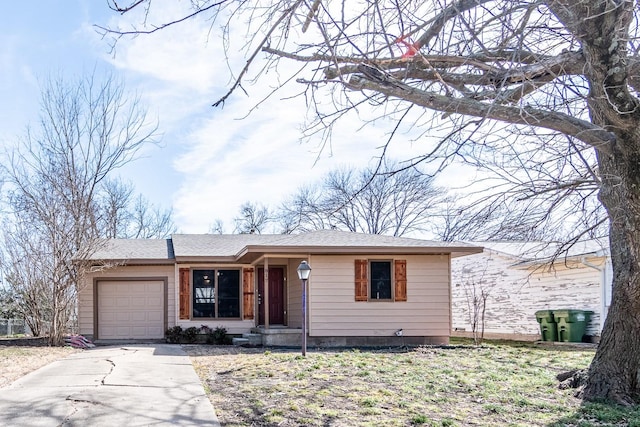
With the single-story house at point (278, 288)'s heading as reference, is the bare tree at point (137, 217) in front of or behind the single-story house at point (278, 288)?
behind

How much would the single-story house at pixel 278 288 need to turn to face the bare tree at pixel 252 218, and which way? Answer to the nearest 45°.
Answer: approximately 180°

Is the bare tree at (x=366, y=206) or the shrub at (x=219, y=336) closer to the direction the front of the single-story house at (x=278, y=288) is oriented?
the shrub

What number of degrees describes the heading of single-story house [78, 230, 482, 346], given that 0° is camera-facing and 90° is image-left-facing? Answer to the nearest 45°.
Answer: approximately 0°

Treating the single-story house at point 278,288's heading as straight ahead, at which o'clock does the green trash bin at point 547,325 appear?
The green trash bin is roughly at 9 o'clock from the single-story house.

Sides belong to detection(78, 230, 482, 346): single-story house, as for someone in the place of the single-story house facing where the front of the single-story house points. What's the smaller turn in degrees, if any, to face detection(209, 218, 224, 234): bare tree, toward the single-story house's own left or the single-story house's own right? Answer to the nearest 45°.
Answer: approximately 180°

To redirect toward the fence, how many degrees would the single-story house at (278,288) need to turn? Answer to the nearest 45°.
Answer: approximately 135° to its right
